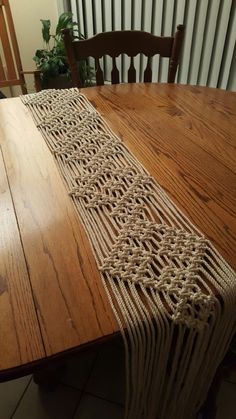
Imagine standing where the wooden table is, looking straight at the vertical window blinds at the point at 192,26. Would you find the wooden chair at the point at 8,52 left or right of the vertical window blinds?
left

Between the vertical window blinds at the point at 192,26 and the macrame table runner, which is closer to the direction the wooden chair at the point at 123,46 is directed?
the macrame table runner

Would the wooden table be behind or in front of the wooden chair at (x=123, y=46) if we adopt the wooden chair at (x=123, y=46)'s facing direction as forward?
in front

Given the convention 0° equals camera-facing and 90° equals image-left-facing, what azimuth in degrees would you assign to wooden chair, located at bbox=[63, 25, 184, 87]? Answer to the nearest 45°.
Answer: approximately 0°

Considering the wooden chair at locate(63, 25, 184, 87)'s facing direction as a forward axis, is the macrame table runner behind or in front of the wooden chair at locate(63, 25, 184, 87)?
in front

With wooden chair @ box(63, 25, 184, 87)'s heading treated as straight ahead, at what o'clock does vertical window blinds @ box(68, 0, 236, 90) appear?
The vertical window blinds is roughly at 7 o'clock from the wooden chair.

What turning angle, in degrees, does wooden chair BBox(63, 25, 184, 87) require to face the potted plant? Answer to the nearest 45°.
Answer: approximately 135° to its right

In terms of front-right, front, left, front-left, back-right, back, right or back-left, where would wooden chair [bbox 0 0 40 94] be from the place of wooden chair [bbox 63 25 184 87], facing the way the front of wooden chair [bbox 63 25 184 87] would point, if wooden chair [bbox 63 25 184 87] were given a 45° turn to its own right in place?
right
